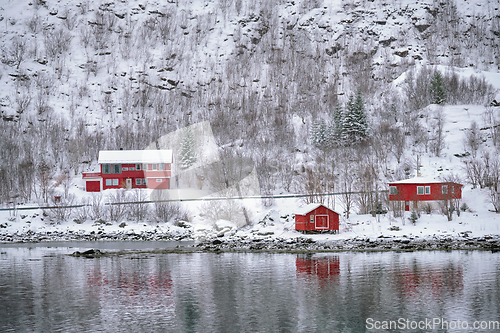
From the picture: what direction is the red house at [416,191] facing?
toward the camera

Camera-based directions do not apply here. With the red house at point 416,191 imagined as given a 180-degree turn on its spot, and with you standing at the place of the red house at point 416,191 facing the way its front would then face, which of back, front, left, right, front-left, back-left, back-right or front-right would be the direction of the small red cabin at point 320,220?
back-left
